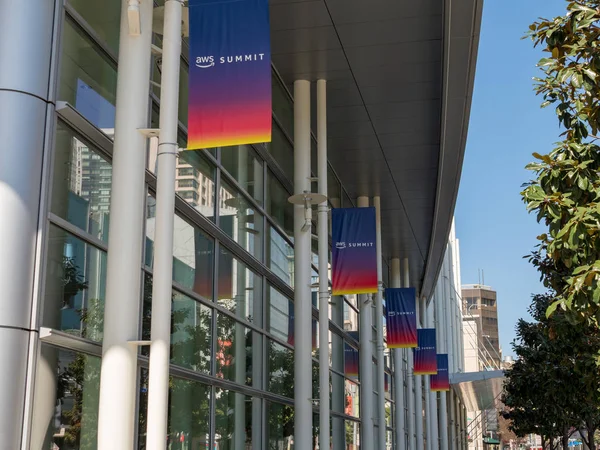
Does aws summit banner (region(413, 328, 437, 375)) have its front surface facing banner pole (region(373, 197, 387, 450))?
yes

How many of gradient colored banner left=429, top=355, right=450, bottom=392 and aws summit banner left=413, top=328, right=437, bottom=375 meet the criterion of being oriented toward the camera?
2

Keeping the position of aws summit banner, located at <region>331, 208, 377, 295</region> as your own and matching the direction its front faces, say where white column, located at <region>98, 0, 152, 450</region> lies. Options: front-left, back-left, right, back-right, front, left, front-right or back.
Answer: front

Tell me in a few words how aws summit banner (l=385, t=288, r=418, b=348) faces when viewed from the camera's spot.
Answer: facing the viewer

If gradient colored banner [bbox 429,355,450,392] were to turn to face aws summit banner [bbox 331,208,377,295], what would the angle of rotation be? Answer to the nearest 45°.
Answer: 0° — it already faces it

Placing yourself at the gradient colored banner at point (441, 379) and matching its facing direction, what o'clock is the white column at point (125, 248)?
The white column is roughly at 12 o'clock from the gradient colored banner.

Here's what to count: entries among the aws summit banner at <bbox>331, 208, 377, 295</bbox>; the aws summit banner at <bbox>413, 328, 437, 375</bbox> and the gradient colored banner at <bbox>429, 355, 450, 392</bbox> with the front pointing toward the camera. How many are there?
3

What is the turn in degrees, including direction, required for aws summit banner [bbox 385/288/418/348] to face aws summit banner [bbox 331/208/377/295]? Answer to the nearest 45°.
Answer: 0° — it already faces it
